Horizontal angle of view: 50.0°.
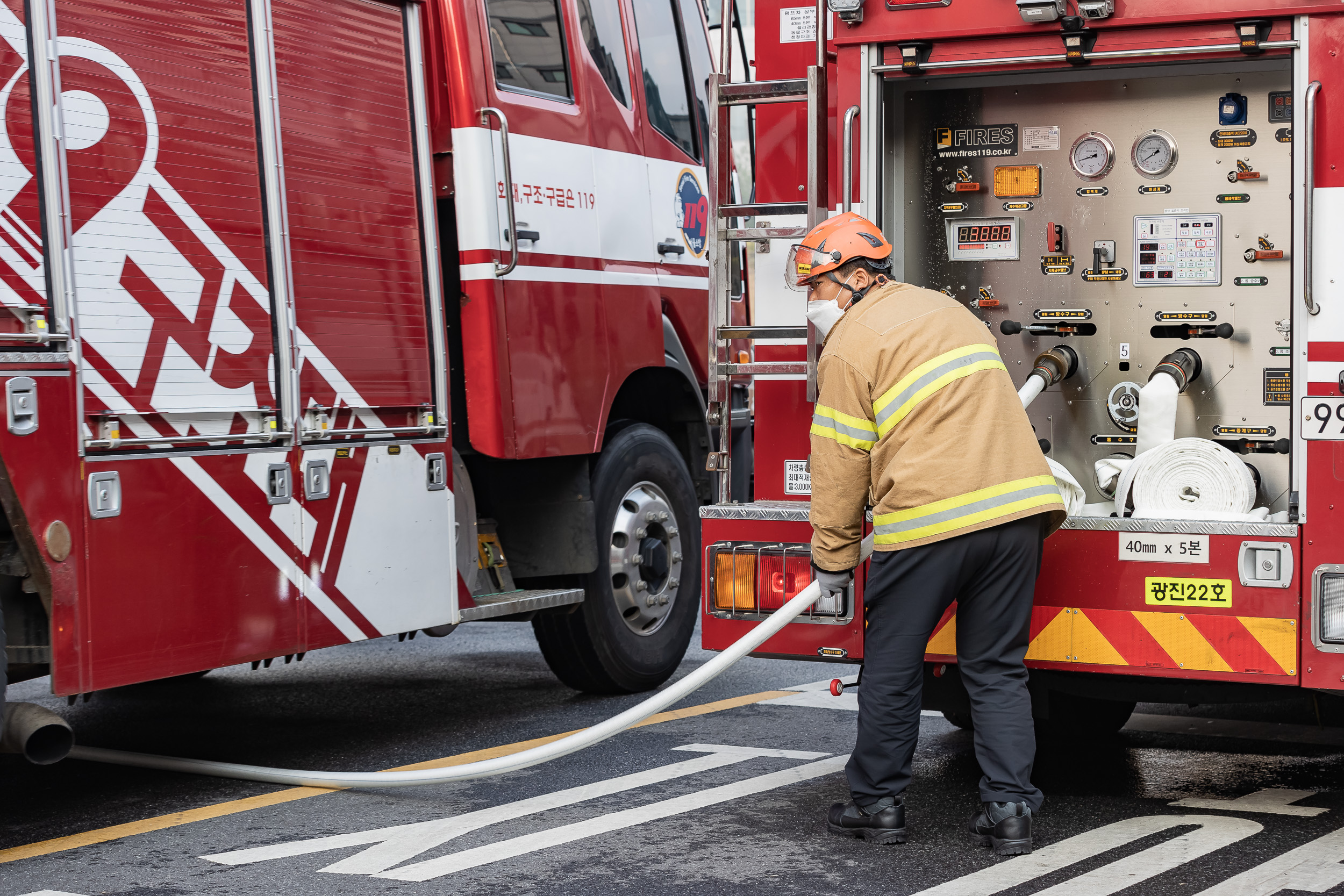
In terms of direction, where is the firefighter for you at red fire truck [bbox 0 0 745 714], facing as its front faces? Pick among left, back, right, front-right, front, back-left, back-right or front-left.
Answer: right

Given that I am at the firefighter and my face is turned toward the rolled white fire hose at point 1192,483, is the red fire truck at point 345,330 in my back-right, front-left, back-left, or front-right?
back-left

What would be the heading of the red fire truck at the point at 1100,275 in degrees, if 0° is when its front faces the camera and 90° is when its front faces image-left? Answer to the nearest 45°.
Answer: approximately 180°

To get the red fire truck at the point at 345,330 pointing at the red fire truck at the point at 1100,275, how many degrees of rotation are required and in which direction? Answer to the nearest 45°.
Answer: approximately 45° to its right

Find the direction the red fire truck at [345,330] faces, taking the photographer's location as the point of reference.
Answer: facing away from the viewer and to the right of the viewer

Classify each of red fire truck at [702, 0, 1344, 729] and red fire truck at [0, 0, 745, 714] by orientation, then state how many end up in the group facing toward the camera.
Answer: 0

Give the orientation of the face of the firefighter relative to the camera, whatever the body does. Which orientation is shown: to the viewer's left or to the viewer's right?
to the viewer's left

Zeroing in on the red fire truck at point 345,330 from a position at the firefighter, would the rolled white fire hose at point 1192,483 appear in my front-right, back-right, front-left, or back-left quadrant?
back-right

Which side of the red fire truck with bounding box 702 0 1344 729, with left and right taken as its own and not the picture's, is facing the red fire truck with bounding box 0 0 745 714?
left
